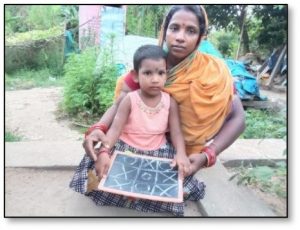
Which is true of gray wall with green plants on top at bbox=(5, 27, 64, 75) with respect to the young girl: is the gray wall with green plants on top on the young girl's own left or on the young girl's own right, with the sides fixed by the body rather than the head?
on the young girl's own right

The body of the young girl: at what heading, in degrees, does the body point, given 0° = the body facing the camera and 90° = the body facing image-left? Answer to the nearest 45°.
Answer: approximately 0°

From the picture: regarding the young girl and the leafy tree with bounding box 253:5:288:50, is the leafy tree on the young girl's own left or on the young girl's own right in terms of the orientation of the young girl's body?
on the young girl's own left

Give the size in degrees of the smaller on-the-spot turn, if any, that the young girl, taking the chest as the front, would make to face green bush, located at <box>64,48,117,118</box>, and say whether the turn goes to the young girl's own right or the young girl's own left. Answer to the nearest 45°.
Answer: approximately 135° to the young girl's own right

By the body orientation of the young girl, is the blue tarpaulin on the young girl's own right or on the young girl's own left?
on the young girl's own left
